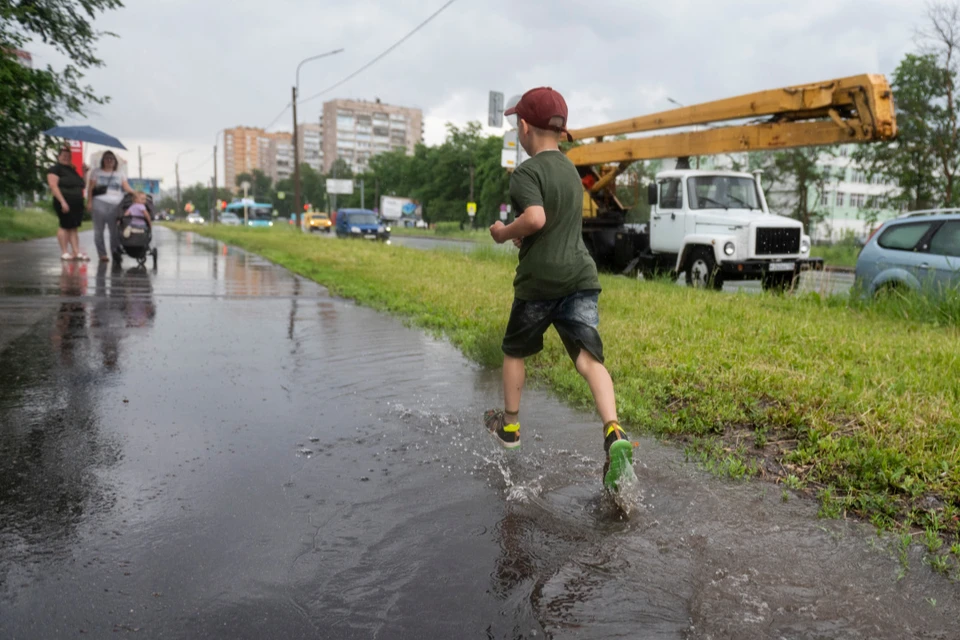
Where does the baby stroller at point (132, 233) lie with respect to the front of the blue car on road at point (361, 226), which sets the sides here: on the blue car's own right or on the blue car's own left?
on the blue car's own right

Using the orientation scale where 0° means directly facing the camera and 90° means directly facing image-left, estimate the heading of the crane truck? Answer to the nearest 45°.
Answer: approximately 315°

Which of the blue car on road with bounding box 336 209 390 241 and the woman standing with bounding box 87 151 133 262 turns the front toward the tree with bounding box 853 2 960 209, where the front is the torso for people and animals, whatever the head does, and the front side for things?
the blue car on road

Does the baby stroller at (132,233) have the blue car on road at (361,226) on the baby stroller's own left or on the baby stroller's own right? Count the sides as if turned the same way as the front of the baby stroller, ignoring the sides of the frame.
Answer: on the baby stroller's own left

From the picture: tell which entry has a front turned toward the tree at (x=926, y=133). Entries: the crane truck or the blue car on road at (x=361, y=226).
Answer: the blue car on road

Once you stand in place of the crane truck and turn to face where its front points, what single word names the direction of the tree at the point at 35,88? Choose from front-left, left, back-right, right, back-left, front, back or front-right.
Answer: back-right

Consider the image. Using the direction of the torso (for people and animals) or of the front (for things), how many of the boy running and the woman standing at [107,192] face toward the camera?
1

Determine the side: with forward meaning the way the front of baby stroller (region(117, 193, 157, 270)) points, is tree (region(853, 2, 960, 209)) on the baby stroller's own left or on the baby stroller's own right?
on the baby stroller's own left

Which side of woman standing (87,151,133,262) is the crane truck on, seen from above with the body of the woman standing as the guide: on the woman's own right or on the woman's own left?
on the woman's own left

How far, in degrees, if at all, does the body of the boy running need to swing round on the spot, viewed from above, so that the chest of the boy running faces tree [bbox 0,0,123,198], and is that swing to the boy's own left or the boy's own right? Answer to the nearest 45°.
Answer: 0° — they already face it

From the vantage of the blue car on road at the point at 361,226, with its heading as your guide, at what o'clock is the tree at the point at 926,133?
The tree is roughly at 12 o'clock from the blue car on road.
